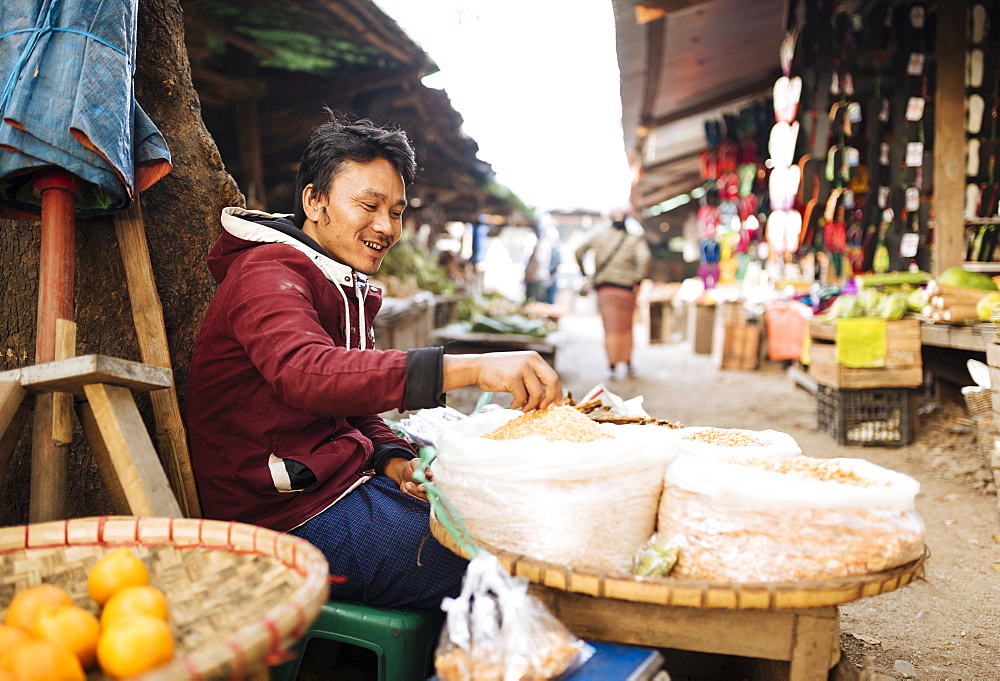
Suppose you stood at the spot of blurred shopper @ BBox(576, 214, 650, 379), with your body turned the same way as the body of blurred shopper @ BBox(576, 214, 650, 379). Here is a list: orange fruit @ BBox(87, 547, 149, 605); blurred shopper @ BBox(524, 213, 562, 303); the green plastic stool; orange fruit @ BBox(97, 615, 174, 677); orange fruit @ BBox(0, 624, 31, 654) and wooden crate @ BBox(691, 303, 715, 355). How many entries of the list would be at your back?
4

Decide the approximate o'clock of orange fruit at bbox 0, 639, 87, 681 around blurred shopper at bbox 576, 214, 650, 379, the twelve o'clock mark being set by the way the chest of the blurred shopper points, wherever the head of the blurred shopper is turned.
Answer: The orange fruit is roughly at 6 o'clock from the blurred shopper.

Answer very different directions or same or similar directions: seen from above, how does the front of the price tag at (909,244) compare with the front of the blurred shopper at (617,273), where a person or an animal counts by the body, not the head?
very different directions

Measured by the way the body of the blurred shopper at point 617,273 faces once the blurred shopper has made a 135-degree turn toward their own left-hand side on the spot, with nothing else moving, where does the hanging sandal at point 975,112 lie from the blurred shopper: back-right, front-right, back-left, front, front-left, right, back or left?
left

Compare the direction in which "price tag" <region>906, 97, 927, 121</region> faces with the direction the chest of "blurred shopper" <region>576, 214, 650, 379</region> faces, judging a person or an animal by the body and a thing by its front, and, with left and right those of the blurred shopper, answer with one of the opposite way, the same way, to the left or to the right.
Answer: the opposite way

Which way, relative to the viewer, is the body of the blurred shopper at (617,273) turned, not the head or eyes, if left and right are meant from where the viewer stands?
facing away from the viewer

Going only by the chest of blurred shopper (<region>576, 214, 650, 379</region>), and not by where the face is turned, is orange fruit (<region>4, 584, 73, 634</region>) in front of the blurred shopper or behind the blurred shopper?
behind

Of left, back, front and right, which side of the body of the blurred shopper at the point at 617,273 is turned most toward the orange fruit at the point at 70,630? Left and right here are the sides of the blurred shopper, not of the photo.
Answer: back
